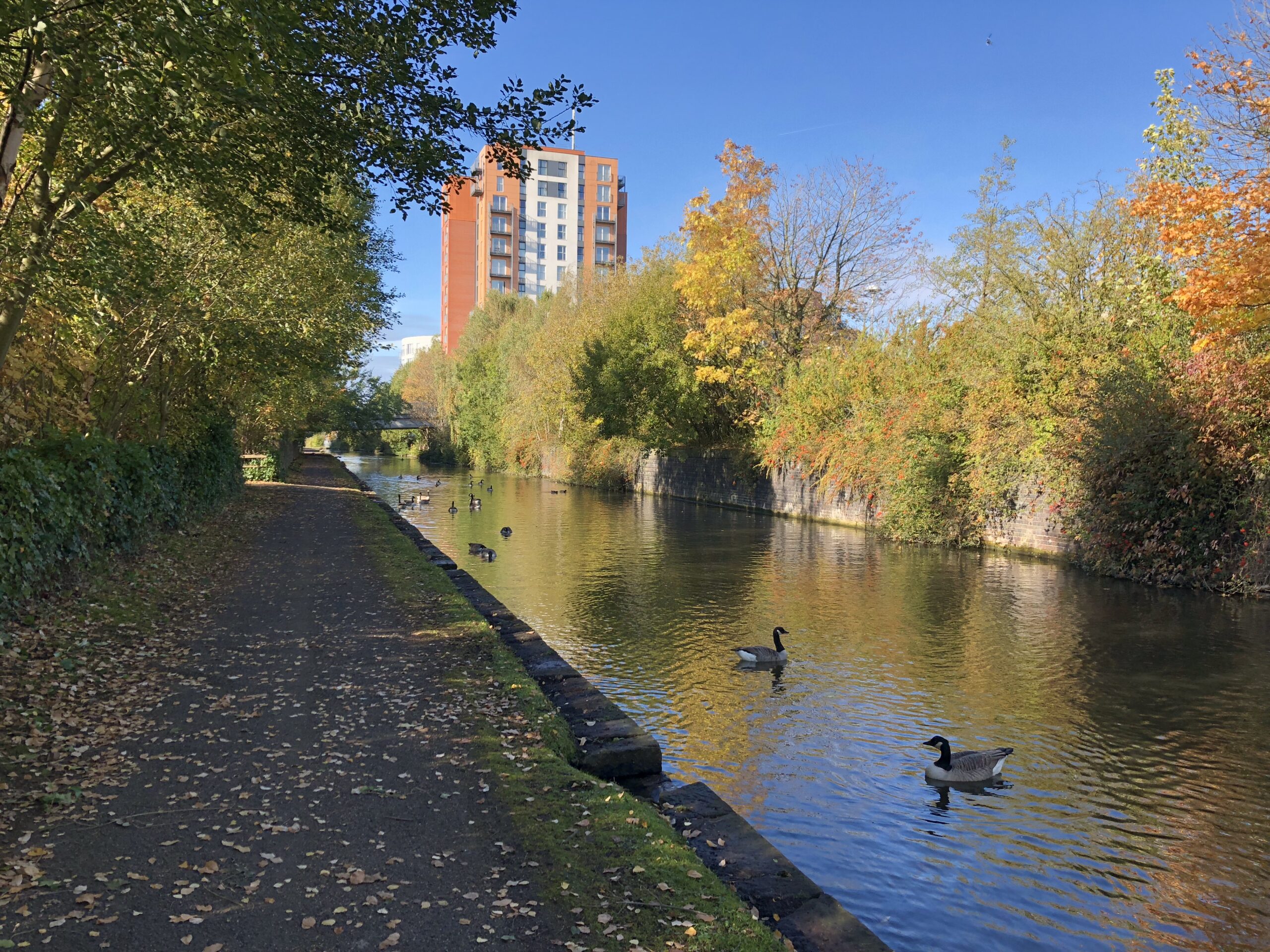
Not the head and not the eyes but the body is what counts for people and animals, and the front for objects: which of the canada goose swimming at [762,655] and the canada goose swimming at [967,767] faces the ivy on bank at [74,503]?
the canada goose swimming at [967,767]

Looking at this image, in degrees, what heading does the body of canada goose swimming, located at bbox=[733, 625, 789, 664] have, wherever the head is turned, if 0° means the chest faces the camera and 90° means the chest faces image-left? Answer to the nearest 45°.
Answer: approximately 270°

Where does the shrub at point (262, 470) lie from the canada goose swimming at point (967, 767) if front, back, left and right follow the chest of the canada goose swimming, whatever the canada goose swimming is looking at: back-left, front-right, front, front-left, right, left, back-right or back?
front-right

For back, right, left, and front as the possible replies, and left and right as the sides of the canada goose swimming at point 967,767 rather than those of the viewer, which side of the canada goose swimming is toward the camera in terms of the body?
left

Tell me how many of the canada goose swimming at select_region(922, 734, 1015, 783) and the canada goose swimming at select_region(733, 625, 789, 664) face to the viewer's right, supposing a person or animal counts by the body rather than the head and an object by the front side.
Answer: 1

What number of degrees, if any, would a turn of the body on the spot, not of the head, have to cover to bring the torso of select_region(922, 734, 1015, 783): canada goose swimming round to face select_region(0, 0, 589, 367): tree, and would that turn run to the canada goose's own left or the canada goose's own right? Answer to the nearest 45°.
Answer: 0° — it already faces it

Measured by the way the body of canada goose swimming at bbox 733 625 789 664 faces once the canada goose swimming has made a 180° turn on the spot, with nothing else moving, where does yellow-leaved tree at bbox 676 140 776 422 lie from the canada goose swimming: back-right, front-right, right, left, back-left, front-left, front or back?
right

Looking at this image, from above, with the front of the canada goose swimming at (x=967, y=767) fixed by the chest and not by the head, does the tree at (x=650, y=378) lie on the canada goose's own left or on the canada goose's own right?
on the canada goose's own right

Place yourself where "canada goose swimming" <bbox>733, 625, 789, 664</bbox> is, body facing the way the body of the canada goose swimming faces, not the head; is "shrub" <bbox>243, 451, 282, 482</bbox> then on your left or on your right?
on your left

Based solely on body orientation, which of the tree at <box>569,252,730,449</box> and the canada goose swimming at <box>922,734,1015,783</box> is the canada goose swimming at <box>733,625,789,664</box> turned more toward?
the canada goose swimming

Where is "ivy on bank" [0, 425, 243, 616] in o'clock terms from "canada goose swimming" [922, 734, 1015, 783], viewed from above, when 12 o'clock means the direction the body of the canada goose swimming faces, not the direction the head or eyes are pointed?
The ivy on bank is roughly at 12 o'clock from the canada goose swimming.

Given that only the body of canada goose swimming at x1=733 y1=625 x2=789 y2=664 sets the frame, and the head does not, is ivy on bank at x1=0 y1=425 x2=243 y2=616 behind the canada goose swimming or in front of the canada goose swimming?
behind

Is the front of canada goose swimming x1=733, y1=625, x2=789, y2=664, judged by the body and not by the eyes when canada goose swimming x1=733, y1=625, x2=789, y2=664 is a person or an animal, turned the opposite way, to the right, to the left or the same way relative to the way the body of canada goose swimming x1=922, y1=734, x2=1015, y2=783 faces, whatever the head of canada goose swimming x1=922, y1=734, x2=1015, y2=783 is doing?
the opposite way

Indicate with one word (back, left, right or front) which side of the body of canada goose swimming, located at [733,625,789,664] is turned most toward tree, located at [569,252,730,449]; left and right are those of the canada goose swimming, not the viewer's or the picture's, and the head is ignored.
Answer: left
